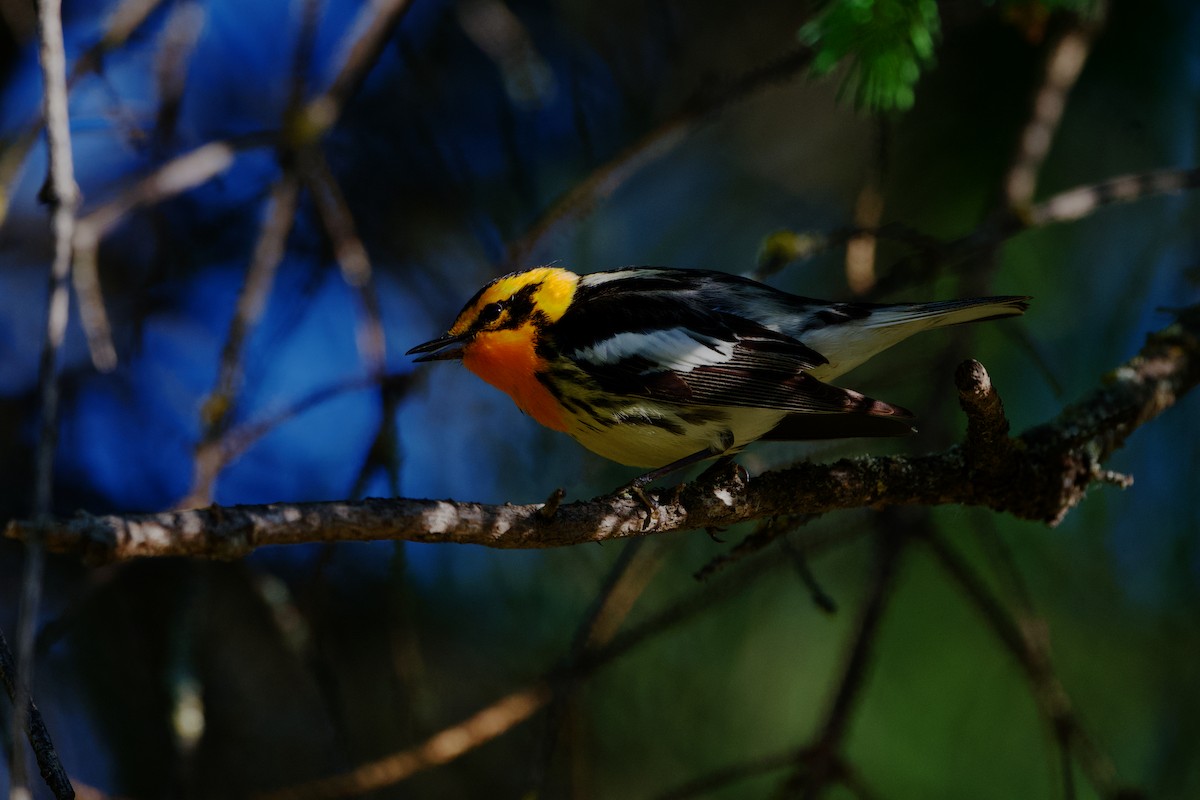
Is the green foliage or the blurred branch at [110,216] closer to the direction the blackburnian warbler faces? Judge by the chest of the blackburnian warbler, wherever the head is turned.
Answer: the blurred branch

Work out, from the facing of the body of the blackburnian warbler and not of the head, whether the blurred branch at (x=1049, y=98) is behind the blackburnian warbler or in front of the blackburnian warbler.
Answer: behind

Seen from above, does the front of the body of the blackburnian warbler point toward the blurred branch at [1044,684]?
no

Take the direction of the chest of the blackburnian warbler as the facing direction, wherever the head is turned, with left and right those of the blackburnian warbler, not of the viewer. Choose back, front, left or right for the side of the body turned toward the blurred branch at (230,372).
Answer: front

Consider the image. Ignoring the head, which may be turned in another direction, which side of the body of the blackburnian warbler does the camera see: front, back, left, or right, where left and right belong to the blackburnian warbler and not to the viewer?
left

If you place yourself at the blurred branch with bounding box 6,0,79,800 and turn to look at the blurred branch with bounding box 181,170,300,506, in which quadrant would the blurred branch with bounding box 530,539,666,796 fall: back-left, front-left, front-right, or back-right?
front-right

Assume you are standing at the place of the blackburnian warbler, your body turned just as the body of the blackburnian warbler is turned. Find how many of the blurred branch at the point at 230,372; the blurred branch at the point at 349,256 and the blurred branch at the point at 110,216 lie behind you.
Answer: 0
